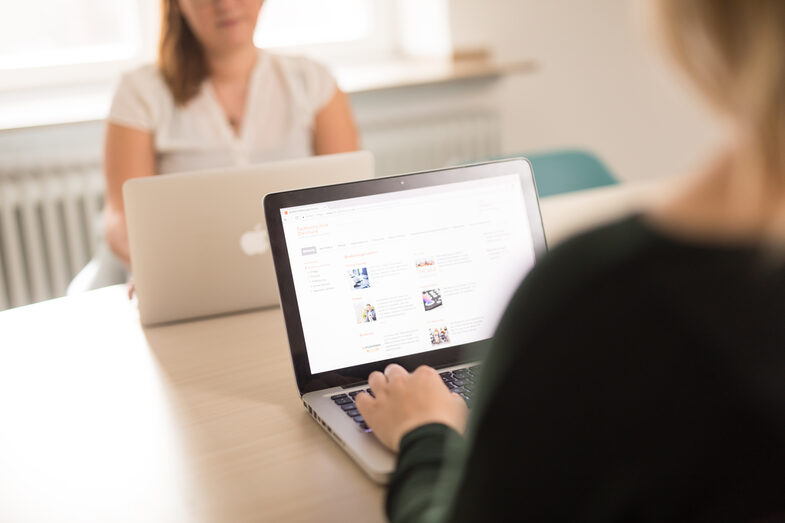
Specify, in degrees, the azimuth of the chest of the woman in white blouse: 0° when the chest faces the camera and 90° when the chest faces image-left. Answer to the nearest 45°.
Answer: approximately 0°

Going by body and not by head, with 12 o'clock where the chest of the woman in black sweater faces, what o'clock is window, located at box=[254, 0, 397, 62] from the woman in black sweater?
The window is roughly at 1 o'clock from the woman in black sweater.

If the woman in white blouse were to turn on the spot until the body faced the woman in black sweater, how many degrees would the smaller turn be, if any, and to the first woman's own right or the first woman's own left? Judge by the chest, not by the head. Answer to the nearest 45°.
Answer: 0° — they already face them

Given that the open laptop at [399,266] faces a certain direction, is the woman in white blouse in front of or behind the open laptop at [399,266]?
behind

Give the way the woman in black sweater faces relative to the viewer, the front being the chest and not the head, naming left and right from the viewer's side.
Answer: facing away from the viewer and to the left of the viewer

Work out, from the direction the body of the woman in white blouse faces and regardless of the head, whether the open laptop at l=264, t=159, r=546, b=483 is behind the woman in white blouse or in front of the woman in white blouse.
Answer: in front

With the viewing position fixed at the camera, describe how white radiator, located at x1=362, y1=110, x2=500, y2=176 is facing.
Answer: facing the viewer and to the right of the viewer

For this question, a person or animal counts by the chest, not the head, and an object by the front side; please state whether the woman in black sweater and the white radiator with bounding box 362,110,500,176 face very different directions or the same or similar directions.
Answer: very different directions

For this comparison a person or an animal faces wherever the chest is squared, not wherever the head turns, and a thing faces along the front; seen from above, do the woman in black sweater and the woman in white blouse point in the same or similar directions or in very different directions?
very different directions

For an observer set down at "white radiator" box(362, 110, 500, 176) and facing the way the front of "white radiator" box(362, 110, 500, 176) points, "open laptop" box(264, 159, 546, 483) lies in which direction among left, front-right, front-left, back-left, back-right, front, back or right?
front-right

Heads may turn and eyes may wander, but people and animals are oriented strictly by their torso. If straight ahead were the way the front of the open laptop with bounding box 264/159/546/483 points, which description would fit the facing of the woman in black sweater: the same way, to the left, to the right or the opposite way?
the opposite way
